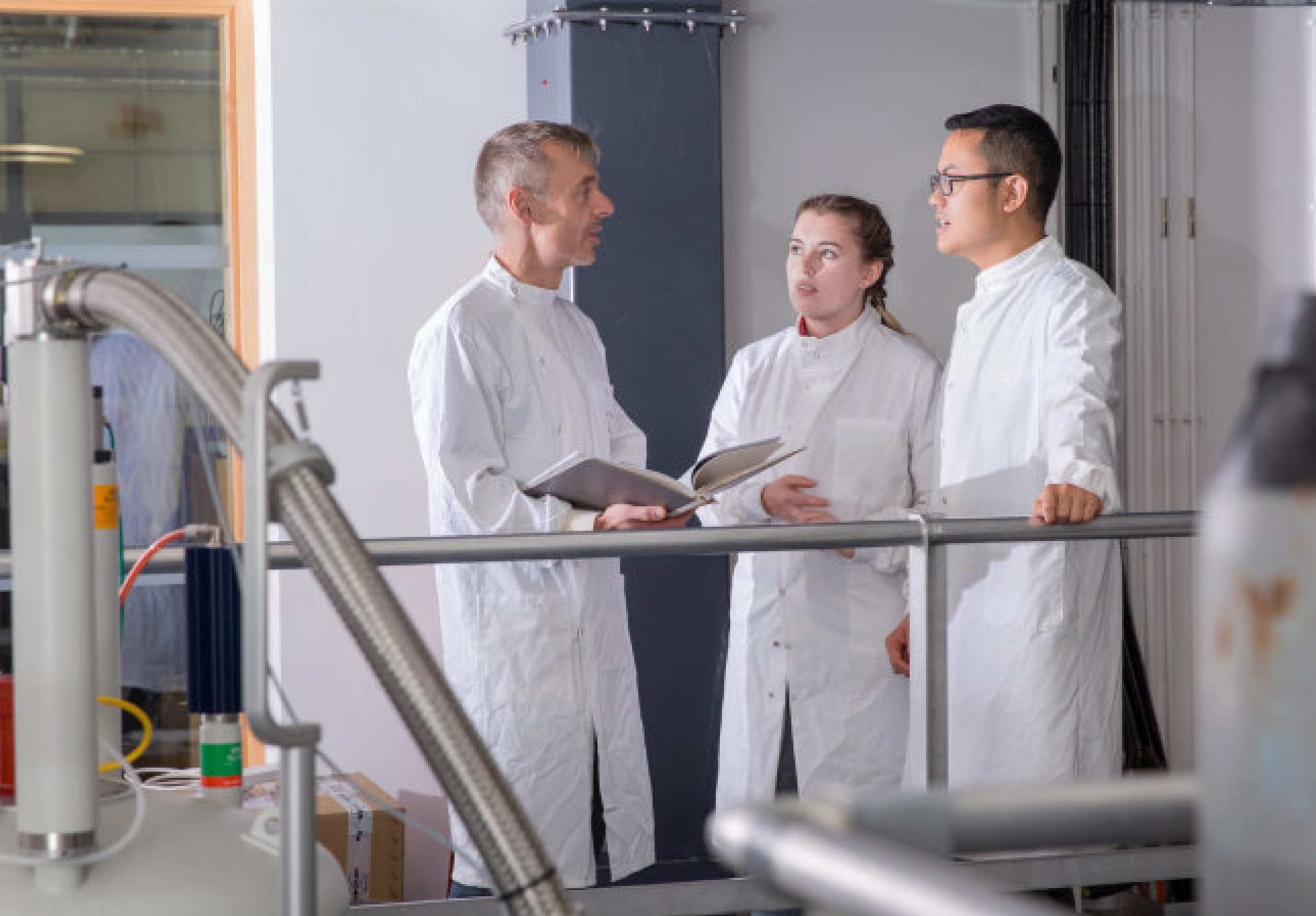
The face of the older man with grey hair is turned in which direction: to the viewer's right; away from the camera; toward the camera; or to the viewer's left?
to the viewer's right

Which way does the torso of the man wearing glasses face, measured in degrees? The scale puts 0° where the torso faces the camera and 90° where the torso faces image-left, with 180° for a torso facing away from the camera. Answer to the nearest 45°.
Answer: approximately 45°

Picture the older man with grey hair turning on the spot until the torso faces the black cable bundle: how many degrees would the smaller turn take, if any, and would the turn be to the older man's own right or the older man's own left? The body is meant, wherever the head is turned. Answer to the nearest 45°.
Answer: approximately 90° to the older man's own left

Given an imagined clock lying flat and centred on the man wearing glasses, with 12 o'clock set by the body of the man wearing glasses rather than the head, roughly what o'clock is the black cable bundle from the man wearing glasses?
The black cable bundle is roughly at 5 o'clock from the man wearing glasses.

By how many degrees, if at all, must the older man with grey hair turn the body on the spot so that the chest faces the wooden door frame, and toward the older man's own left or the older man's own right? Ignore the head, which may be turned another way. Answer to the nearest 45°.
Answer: approximately 180°

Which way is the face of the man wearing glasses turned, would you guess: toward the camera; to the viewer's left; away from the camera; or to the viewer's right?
to the viewer's left
